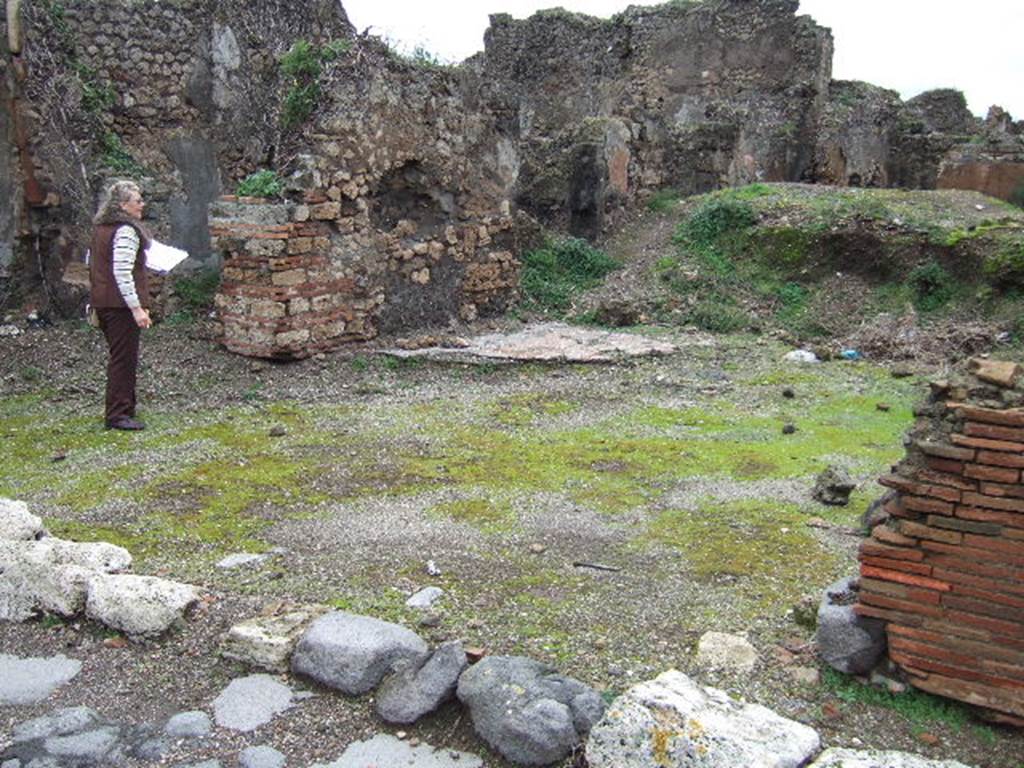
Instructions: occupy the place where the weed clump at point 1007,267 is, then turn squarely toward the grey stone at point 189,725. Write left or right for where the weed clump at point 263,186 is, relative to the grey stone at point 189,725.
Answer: right

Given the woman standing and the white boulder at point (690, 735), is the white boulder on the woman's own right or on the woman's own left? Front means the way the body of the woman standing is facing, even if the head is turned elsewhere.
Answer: on the woman's own right

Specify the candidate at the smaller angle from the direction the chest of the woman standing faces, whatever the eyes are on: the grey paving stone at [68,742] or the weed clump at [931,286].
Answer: the weed clump

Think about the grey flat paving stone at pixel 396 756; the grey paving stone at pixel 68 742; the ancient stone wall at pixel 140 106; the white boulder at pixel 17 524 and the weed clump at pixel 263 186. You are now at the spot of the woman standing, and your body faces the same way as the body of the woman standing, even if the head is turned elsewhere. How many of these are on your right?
3

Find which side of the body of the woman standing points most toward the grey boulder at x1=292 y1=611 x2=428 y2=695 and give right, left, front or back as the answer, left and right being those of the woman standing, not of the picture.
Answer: right

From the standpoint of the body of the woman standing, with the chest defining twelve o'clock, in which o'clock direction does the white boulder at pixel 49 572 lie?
The white boulder is roughly at 3 o'clock from the woman standing.

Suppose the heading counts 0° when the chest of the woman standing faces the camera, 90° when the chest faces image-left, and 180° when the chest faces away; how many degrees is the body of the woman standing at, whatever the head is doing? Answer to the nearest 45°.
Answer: approximately 270°

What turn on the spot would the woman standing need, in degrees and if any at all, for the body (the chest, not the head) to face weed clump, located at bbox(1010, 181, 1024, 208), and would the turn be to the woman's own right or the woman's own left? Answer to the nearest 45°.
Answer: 0° — they already face it

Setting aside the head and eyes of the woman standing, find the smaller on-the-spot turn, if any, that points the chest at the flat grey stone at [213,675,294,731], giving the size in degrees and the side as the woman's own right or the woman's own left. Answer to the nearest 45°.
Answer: approximately 90° to the woman's own right

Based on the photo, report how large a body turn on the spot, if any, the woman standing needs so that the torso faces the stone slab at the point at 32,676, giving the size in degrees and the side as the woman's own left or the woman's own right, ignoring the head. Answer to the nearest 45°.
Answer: approximately 90° to the woman's own right

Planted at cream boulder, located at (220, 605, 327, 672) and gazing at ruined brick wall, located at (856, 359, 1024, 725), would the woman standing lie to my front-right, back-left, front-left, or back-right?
back-left

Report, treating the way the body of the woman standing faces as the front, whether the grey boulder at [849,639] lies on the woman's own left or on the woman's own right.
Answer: on the woman's own right

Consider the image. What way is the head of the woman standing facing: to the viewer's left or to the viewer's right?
to the viewer's right

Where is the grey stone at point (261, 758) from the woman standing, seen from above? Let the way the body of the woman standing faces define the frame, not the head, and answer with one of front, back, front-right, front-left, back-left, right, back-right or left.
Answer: right
